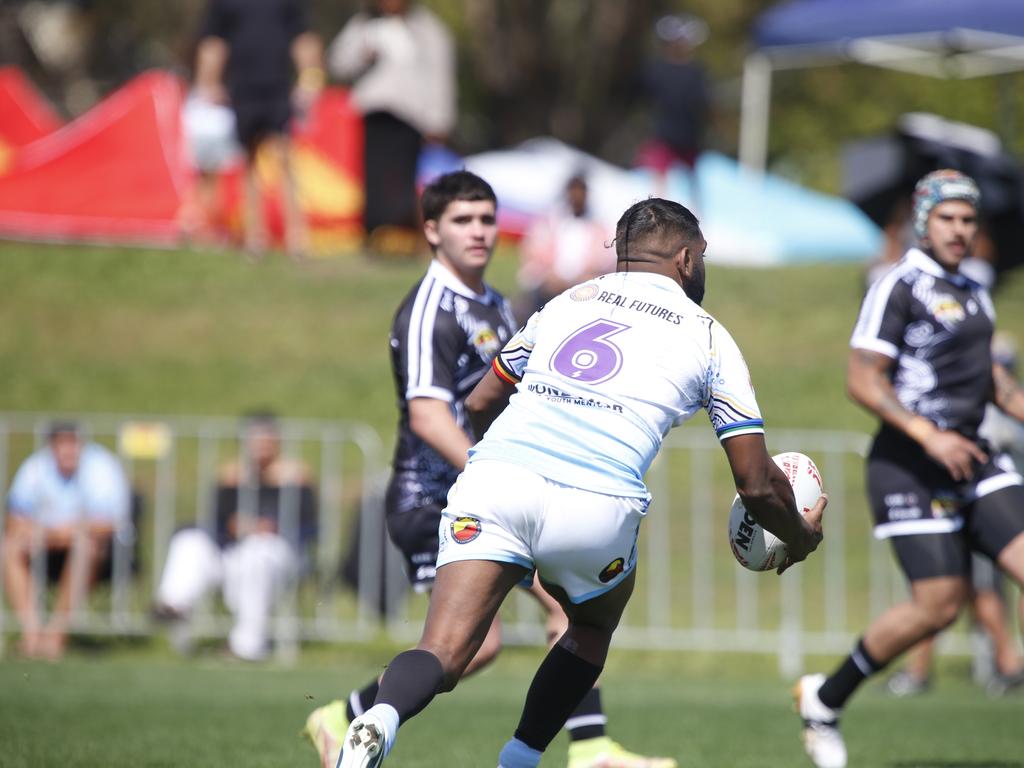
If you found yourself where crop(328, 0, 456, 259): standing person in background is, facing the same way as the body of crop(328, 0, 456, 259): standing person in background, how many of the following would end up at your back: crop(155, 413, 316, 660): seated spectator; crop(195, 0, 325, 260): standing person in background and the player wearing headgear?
0

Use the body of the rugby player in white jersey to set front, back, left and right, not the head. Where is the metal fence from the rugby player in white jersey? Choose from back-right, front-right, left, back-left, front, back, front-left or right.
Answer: front-left

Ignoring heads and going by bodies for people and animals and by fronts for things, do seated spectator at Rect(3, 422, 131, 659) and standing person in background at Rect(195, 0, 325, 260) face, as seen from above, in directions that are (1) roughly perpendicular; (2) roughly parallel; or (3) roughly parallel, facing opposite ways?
roughly parallel

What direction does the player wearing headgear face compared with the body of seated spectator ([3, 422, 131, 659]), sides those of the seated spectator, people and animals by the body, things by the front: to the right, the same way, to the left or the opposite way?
the same way

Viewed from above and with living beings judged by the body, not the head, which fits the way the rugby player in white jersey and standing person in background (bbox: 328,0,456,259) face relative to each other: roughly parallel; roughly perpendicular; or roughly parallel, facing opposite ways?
roughly parallel, facing opposite ways

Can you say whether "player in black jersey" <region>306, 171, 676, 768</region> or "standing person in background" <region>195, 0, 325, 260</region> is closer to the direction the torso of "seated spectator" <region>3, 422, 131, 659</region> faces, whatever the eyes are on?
the player in black jersey

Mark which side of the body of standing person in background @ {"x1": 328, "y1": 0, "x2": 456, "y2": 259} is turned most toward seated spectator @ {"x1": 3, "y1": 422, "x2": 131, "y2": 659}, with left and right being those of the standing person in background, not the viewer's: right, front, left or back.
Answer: front

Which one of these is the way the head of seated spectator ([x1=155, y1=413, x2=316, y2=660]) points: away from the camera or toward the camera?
toward the camera

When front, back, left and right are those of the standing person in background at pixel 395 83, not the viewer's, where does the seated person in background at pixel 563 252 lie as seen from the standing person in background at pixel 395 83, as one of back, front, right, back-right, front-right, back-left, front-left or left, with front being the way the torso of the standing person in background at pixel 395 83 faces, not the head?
left

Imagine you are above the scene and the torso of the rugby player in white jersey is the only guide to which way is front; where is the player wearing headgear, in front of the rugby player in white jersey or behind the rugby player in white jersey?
in front

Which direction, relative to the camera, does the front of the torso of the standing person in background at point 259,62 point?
toward the camera

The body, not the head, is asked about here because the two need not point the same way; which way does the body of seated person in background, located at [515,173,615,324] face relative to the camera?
toward the camera

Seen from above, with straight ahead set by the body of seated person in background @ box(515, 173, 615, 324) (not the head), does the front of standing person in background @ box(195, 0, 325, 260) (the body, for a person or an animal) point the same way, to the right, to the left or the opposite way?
the same way

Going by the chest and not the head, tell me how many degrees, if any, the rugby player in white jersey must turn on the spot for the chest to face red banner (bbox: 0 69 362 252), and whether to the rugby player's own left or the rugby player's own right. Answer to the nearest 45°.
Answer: approximately 45° to the rugby player's own left

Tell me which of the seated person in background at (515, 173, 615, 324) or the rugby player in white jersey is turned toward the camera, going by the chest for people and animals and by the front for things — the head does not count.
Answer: the seated person in background

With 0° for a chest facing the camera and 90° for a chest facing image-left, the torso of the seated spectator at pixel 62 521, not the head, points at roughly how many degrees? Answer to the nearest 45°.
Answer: approximately 0°

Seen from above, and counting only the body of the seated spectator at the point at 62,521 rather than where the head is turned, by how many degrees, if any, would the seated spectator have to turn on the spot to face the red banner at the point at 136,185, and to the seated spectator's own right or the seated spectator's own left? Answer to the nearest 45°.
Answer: approximately 180°

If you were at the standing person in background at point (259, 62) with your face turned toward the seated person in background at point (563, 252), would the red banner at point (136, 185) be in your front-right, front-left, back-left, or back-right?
back-left

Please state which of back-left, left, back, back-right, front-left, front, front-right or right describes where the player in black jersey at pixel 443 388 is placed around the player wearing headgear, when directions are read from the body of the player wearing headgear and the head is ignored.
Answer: right
